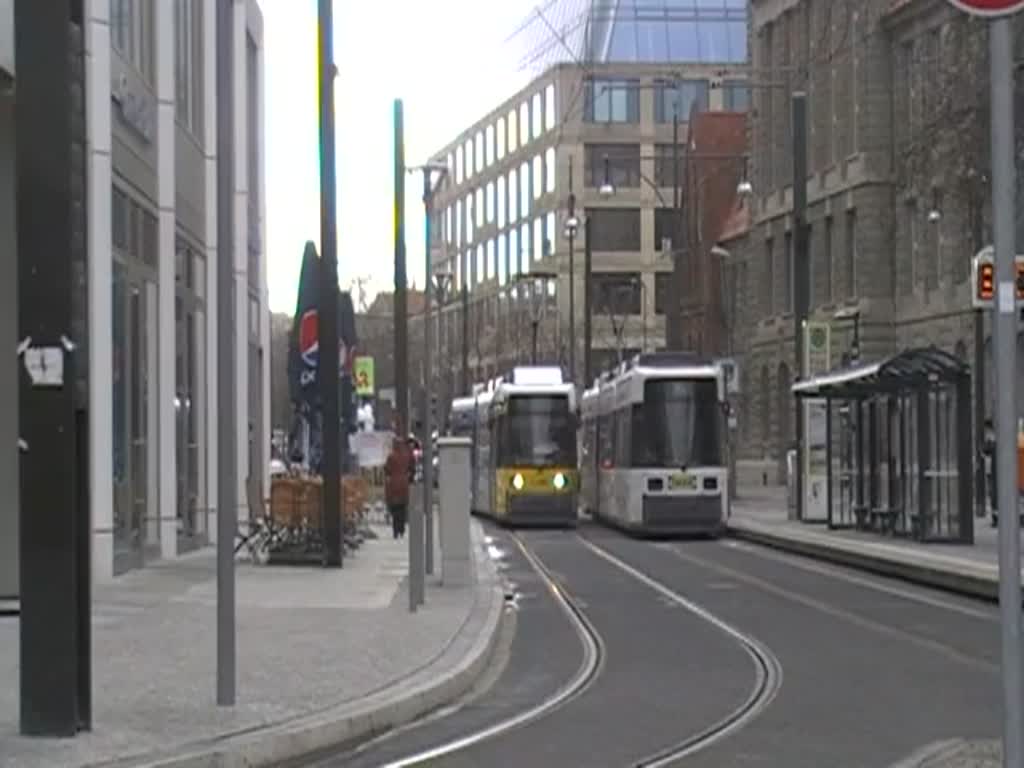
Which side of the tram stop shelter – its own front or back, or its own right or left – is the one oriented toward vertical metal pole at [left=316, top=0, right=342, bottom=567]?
front

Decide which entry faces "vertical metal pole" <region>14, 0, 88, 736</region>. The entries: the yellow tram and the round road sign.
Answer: the yellow tram

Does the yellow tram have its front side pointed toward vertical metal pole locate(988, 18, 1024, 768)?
yes

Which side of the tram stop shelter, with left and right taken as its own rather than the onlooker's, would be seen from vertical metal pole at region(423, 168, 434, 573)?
front

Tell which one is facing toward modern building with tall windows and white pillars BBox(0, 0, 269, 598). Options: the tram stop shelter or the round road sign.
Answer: the tram stop shelter

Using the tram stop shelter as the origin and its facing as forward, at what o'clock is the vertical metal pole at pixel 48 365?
The vertical metal pole is roughly at 11 o'clock from the tram stop shelter.

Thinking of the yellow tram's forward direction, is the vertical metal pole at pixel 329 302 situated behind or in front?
in front

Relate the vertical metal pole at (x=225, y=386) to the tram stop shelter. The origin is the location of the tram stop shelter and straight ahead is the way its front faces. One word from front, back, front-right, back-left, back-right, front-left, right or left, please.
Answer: front-left

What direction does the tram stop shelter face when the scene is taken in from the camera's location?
facing the viewer and to the left of the viewer

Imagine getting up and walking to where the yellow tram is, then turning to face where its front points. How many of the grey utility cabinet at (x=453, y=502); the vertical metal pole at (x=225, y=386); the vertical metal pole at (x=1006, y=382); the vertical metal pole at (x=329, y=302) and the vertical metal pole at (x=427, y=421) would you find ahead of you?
5

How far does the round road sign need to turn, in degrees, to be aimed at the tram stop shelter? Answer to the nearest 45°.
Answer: approximately 180°

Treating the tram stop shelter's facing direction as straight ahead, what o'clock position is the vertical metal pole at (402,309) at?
The vertical metal pole is roughly at 12 o'clock from the tram stop shelter.

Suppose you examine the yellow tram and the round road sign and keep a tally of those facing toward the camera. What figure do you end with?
2

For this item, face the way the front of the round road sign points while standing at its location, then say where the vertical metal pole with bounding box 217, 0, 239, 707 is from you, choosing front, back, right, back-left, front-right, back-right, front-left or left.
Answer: back-right

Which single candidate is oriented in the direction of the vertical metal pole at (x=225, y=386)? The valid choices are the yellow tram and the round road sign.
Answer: the yellow tram

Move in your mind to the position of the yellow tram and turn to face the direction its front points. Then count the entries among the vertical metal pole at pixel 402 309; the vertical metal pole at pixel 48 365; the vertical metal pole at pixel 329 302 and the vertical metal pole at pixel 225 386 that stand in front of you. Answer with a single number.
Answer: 4
